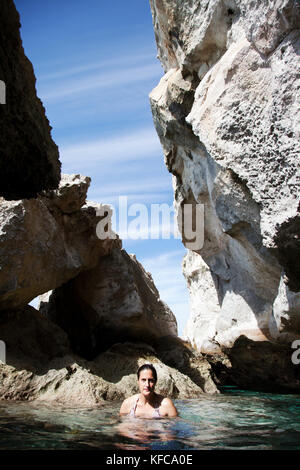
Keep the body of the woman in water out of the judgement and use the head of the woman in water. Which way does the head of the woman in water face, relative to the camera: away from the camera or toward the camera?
toward the camera

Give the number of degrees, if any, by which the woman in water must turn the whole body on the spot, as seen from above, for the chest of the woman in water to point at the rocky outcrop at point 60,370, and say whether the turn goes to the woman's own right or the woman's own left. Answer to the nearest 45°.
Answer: approximately 135° to the woman's own right

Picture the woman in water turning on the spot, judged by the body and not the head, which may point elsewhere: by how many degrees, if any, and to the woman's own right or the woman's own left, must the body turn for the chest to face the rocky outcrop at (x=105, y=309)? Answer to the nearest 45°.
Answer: approximately 180°

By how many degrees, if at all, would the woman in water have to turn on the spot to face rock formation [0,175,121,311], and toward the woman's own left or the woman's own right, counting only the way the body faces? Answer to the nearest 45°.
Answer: approximately 135° to the woman's own right

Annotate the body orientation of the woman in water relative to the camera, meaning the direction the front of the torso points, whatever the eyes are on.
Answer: toward the camera
